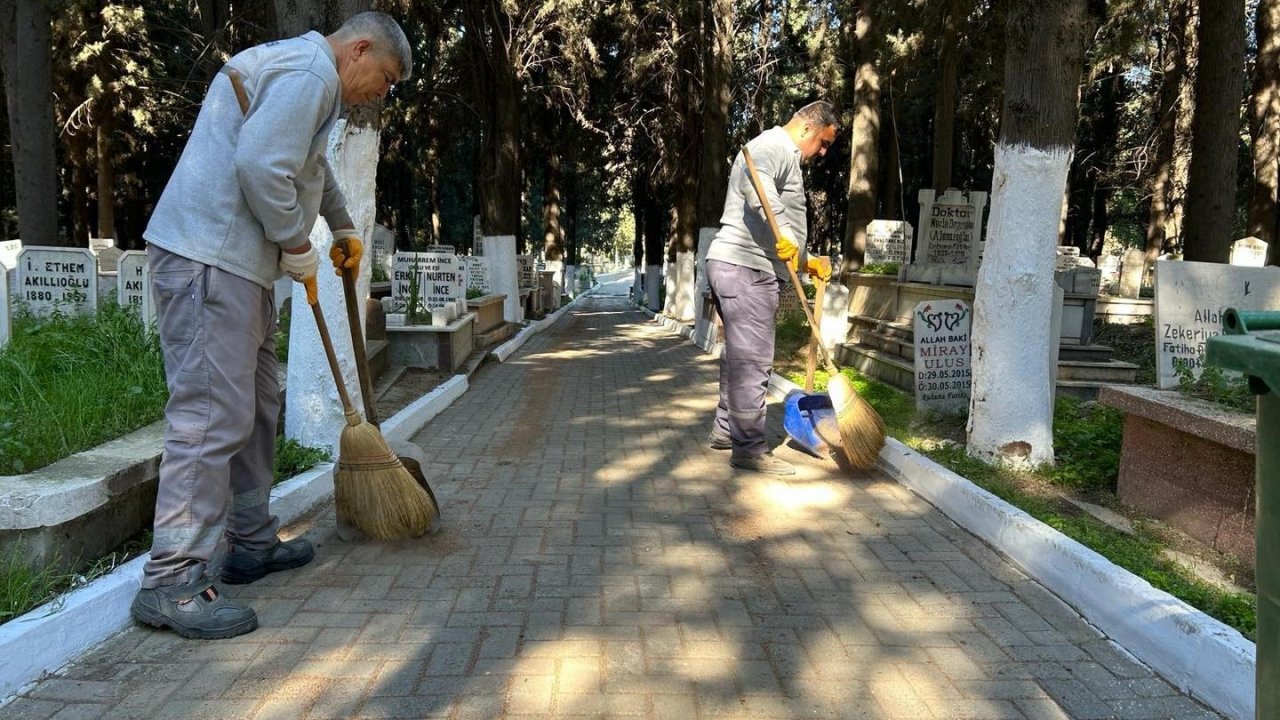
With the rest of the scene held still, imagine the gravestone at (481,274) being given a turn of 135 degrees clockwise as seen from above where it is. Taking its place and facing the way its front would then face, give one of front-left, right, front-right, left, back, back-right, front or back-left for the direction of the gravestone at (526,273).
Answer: front-right

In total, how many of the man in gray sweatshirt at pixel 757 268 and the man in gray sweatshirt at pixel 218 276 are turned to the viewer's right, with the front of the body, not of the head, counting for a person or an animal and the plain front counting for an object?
2

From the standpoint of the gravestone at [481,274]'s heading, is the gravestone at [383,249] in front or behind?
behind

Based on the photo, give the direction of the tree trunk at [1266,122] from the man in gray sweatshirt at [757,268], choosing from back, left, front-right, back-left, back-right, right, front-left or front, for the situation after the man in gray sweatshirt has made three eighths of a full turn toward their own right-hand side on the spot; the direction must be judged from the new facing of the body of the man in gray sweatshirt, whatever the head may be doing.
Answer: back

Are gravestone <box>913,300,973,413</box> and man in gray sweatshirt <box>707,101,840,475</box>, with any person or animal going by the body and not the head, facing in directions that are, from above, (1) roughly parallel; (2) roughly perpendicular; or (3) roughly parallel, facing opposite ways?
roughly perpendicular

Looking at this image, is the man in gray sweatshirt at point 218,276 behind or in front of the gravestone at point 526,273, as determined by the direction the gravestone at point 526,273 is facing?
in front

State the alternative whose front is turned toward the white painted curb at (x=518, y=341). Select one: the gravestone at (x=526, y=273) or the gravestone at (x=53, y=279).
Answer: the gravestone at (x=526, y=273)

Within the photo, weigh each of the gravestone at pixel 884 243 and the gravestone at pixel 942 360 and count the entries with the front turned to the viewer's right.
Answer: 0

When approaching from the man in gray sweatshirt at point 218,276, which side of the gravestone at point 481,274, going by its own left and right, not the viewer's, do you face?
front

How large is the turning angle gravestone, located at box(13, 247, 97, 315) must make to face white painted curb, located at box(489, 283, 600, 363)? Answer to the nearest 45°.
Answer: approximately 135° to its left

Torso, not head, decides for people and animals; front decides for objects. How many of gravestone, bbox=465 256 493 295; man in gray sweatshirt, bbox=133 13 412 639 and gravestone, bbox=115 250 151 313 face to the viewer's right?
1

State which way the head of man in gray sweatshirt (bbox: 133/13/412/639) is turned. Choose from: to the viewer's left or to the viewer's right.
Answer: to the viewer's right

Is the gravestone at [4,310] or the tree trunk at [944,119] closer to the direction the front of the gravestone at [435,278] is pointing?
the gravestone

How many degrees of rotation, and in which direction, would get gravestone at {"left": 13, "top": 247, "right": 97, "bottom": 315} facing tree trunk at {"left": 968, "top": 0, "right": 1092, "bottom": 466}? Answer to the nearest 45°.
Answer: approximately 45° to its left
